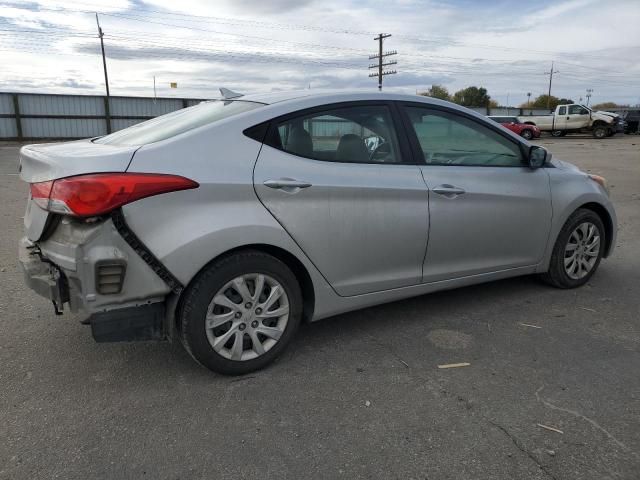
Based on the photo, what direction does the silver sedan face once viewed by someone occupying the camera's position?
facing away from the viewer and to the right of the viewer

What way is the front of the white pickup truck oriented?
to the viewer's right

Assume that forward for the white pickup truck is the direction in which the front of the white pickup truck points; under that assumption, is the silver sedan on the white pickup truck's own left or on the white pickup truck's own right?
on the white pickup truck's own right

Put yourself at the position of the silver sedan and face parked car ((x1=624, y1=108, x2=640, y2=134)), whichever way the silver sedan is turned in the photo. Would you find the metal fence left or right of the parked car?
left

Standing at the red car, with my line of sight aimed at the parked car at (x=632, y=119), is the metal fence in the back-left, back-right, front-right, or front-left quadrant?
back-left

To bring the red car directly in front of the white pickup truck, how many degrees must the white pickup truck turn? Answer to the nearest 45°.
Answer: approximately 135° to its right

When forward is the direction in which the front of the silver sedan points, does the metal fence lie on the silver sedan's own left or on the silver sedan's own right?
on the silver sedan's own left
